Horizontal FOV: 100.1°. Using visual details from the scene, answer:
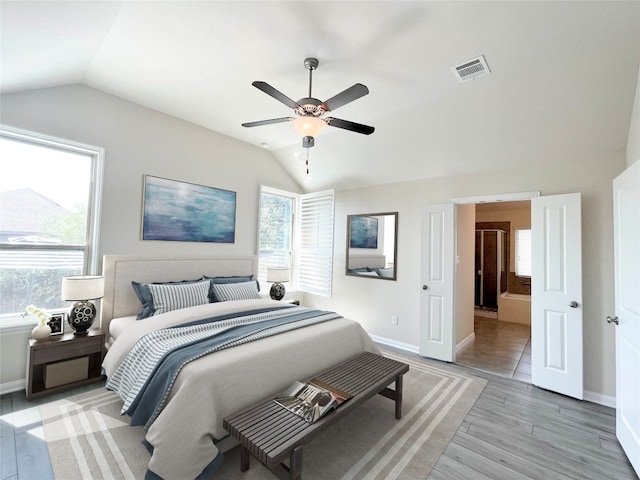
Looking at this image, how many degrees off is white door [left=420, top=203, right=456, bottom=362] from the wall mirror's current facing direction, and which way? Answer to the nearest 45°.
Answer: approximately 90° to its left

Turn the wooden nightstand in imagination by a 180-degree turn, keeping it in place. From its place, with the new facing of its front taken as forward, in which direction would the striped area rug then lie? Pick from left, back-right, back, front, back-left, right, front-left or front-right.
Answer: back

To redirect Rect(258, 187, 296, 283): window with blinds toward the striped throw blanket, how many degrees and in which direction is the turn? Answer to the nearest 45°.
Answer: approximately 45° to its right

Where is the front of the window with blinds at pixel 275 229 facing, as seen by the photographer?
facing the viewer and to the right of the viewer

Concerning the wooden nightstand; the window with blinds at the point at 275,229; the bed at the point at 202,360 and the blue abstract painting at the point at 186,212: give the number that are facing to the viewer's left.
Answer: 0

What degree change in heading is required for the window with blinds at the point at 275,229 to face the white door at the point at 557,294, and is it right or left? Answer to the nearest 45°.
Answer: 0° — it already faces it

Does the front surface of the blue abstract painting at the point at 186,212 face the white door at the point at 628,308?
yes

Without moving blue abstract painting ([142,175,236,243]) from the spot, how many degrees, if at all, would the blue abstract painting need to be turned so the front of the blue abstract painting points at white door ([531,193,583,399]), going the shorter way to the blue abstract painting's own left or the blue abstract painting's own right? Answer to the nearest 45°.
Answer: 0° — it already faces it

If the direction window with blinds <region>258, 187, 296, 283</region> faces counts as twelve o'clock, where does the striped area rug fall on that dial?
The striped area rug is roughly at 1 o'clock from the window with blinds.

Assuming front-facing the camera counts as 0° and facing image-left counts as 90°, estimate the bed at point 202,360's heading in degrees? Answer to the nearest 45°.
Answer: approximately 315°

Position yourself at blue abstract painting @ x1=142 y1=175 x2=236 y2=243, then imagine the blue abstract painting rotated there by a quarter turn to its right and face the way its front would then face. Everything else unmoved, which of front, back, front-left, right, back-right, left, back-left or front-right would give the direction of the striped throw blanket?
front-left

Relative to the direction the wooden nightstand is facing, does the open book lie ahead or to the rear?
ahead

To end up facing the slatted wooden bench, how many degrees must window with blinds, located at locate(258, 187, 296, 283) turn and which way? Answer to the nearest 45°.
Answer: approximately 45° to its right

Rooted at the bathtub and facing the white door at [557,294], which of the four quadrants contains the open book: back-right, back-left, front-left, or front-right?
front-right

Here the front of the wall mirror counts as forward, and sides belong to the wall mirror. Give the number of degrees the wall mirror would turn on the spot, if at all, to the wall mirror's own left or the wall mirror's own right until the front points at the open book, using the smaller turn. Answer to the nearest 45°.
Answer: approximately 45° to the wall mirror's own left

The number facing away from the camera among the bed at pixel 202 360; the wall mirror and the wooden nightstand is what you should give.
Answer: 0

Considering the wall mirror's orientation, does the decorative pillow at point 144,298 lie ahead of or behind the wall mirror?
ahead
